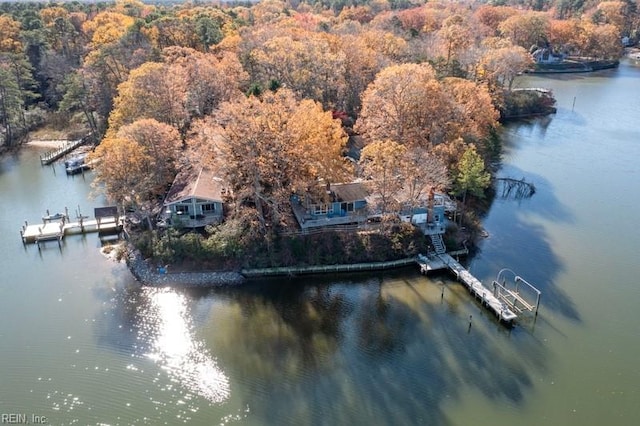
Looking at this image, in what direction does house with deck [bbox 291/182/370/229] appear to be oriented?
toward the camera

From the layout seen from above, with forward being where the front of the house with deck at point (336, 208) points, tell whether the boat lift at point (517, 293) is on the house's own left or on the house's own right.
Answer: on the house's own left

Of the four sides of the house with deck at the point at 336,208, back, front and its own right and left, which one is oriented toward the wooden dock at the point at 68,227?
right

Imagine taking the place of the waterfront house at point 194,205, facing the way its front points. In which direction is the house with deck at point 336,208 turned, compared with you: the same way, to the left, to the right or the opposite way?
the same way

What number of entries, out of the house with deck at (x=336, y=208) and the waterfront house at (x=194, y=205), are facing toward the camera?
2

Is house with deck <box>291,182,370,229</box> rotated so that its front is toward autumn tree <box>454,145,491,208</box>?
no

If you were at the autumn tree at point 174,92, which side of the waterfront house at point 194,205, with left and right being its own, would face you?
back

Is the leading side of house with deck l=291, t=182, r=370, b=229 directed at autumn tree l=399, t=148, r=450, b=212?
no

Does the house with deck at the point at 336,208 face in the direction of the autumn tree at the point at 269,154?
no

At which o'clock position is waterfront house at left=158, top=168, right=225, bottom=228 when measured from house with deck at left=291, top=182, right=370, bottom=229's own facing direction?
The waterfront house is roughly at 3 o'clock from the house with deck.

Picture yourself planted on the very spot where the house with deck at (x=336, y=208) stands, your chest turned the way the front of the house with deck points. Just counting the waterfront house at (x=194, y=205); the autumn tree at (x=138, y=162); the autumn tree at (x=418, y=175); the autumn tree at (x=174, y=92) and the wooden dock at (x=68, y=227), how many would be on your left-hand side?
1

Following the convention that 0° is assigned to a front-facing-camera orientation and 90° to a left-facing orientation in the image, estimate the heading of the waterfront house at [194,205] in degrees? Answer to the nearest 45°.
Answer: approximately 0°

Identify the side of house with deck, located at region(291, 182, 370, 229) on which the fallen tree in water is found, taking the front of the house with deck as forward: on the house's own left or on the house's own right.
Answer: on the house's own left

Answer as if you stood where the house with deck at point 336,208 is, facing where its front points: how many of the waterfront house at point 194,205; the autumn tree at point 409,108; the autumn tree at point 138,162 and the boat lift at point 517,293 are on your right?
2

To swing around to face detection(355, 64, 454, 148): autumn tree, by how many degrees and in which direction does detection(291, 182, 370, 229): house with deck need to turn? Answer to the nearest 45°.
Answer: approximately 135° to its left

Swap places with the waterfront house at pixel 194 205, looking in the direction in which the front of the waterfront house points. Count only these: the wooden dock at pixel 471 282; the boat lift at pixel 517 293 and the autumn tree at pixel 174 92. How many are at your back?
1

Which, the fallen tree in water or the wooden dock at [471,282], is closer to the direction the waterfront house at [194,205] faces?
the wooden dock
